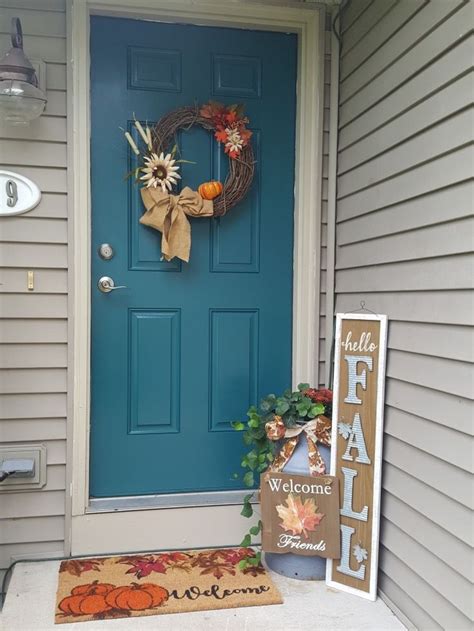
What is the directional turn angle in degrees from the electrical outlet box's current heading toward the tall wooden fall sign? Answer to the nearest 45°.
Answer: approximately 45° to its left

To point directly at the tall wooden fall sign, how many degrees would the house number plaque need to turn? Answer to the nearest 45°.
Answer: approximately 45° to its left

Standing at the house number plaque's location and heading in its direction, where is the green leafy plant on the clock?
The green leafy plant is roughly at 10 o'clock from the house number plaque.

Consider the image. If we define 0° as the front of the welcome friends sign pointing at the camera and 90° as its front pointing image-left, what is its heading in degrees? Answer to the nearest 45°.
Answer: approximately 0°

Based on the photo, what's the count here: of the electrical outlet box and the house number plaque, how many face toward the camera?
2

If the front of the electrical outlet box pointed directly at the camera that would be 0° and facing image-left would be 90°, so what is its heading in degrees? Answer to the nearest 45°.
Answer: approximately 0°

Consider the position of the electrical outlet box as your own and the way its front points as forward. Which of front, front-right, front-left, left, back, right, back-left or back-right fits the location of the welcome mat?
front-left

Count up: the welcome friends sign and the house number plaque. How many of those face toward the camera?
2
